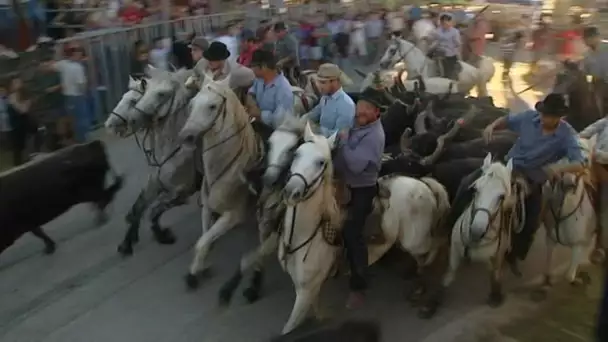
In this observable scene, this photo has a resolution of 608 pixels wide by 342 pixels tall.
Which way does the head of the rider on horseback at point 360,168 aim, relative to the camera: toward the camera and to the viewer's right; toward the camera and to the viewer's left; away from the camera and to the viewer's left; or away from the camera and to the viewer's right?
toward the camera and to the viewer's left

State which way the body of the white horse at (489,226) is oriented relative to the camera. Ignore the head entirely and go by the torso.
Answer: toward the camera

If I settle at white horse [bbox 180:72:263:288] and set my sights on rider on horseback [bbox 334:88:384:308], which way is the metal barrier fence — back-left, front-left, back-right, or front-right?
back-left

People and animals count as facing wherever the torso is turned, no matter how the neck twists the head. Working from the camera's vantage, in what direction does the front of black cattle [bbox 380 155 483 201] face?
facing to the left of the viewer

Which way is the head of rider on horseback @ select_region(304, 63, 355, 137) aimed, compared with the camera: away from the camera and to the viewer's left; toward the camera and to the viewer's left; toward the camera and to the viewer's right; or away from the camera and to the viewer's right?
toward the camera and to the viewer's left

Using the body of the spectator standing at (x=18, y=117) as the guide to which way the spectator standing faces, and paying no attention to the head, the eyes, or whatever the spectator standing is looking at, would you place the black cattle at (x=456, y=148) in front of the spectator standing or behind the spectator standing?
in front

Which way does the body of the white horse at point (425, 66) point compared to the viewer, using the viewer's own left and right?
facing to the left of the viewer

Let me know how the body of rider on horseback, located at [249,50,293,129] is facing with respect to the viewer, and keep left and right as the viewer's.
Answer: facing the viewer and to the left of the viewer

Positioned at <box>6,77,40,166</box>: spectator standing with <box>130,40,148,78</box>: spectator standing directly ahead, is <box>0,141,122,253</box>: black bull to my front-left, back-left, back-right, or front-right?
back-right

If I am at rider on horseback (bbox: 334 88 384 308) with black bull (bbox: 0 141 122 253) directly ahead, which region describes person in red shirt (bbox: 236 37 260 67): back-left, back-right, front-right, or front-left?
front-right

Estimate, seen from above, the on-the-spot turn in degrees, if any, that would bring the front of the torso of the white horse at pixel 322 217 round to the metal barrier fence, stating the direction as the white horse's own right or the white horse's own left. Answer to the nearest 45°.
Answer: approximately 90° to the white horse's own right

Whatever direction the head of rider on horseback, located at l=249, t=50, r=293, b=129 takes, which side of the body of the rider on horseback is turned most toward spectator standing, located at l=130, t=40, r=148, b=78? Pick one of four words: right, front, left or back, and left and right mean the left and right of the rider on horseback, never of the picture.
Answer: right

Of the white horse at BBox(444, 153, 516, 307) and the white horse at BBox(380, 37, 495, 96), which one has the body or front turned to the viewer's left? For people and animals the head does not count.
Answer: the white horse at BBox(380, 37, 495, 96)

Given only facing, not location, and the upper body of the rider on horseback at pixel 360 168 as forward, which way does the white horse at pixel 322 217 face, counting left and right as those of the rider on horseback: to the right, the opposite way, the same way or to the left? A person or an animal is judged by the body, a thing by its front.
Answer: the same way

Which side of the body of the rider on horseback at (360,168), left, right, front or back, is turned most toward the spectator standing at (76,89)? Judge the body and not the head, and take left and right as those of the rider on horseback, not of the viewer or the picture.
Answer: right
